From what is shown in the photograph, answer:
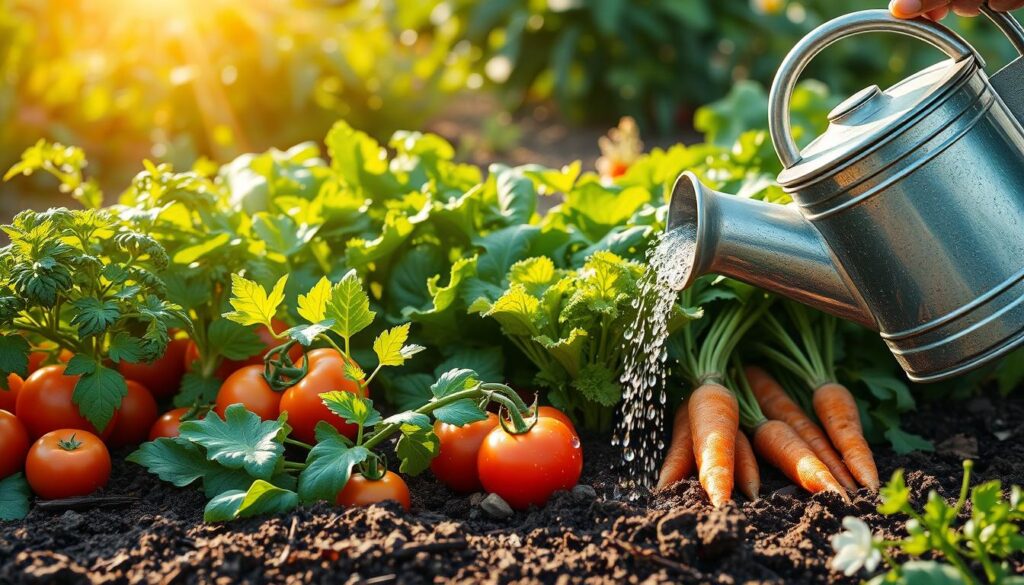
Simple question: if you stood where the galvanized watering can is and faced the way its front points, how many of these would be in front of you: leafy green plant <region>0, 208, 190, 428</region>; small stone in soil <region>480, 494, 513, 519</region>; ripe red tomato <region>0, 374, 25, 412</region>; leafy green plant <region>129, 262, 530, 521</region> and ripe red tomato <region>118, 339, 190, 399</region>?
5

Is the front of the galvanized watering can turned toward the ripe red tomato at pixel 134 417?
yes

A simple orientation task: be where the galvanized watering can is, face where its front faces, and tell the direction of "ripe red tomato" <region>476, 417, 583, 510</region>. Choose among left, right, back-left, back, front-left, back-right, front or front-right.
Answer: front

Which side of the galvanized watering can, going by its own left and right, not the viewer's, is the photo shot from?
left

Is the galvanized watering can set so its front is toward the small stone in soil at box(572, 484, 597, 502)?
yes

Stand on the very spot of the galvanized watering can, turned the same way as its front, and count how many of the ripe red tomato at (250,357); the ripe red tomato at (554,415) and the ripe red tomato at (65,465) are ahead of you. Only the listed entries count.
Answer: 3

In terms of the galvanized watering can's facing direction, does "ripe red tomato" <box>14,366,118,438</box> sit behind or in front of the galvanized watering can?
in front

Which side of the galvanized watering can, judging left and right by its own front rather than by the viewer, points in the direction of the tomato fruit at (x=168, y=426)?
front

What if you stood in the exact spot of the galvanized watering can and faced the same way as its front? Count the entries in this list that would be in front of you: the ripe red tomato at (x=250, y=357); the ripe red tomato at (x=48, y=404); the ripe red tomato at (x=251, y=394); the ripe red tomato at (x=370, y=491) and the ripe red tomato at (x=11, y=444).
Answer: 5

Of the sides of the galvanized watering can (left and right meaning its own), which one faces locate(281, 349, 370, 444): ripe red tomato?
front

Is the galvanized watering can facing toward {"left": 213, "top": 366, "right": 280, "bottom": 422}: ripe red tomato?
yes

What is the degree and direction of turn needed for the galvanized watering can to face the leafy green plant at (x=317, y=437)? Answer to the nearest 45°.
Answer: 0° — it already faces it

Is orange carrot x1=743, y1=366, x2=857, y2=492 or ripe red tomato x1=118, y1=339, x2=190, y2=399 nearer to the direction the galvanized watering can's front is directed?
the ripe red tomato

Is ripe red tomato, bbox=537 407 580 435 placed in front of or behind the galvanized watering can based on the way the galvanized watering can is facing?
in front
